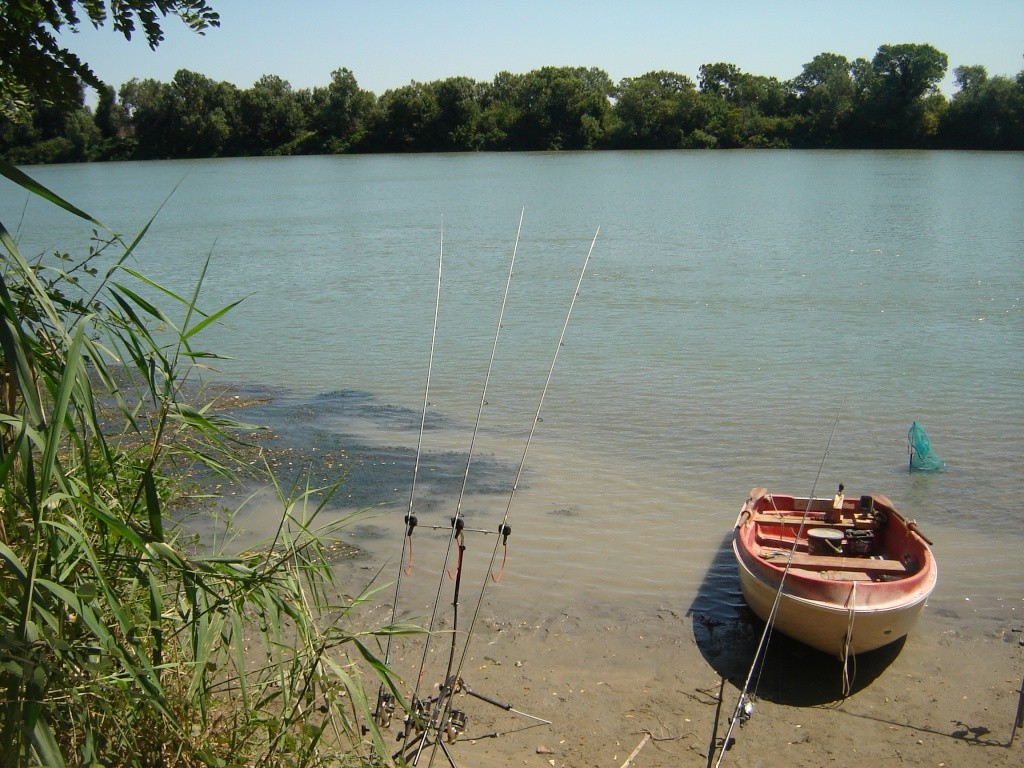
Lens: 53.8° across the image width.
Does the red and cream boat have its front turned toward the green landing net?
no
